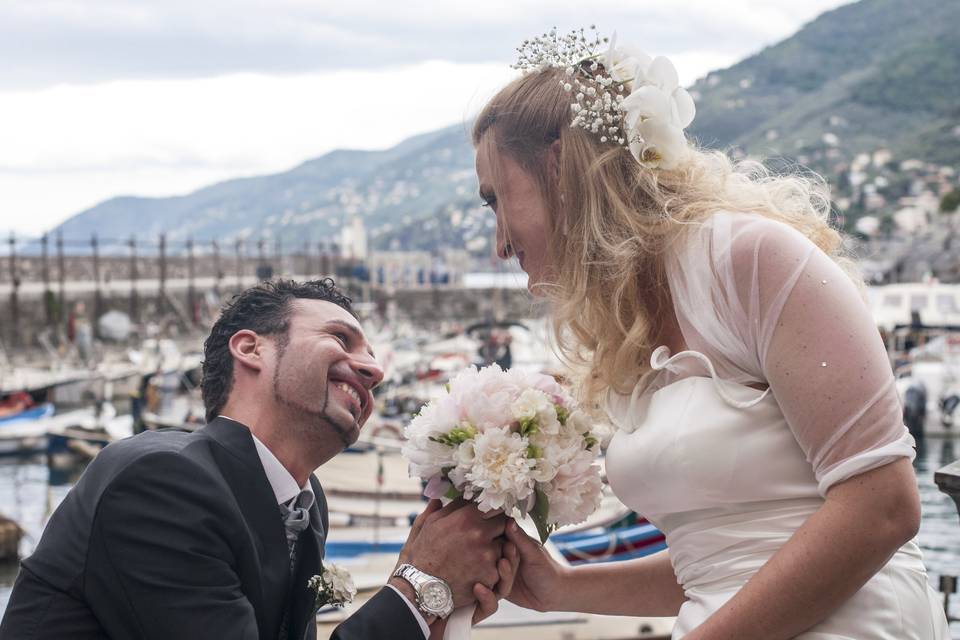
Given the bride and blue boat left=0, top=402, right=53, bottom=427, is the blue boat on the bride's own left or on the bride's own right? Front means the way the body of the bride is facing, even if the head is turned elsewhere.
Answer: on the bride's own right

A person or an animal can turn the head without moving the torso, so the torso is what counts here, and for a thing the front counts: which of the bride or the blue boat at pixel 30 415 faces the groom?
the bride

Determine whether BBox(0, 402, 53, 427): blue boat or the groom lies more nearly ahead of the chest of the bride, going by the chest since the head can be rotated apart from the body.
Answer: the groom

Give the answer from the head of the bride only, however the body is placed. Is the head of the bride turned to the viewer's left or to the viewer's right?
to the viewer's left

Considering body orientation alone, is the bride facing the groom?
yes

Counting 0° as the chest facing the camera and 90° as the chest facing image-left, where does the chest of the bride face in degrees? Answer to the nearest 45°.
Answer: approximately 90°

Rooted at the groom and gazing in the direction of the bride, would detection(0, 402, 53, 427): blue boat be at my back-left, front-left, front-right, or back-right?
back-left
